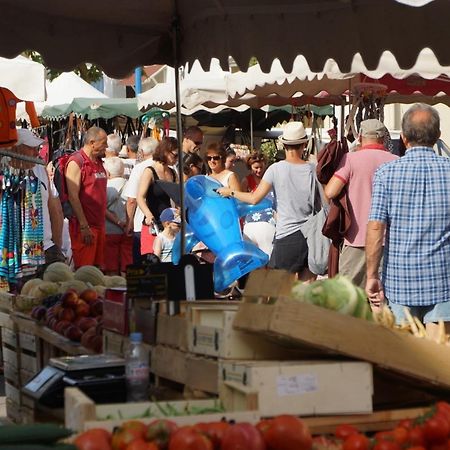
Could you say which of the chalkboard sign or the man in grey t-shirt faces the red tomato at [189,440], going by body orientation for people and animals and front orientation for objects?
the chalkboard sign

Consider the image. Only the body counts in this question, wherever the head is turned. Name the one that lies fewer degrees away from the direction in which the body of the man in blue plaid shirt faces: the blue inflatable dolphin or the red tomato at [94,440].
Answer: the blue inflatable dolphin

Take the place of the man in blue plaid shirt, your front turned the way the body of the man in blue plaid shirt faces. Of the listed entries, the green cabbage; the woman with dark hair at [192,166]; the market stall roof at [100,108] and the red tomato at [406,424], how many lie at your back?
2

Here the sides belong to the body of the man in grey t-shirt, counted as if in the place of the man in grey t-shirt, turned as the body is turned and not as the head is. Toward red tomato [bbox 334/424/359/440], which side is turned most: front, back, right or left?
back

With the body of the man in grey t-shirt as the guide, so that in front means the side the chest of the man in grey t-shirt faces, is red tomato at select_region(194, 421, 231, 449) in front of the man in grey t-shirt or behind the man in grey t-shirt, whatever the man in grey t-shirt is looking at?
behind

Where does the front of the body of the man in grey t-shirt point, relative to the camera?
away from the camera

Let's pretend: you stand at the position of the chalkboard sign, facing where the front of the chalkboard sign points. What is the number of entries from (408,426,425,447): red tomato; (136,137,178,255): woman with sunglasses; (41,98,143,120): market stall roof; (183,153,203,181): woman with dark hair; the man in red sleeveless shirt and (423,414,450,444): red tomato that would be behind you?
4

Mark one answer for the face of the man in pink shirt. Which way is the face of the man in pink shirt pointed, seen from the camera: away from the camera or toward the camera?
away from the camera

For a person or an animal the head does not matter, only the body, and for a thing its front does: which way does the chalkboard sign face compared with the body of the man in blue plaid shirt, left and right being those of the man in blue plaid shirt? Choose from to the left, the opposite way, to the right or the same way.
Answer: the opposite way

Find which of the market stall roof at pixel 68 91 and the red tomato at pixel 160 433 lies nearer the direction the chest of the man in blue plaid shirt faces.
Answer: the market stall roof

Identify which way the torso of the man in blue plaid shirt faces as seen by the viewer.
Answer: away from the camera

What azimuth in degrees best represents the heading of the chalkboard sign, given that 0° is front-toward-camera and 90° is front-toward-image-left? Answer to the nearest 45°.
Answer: approximately 0°
